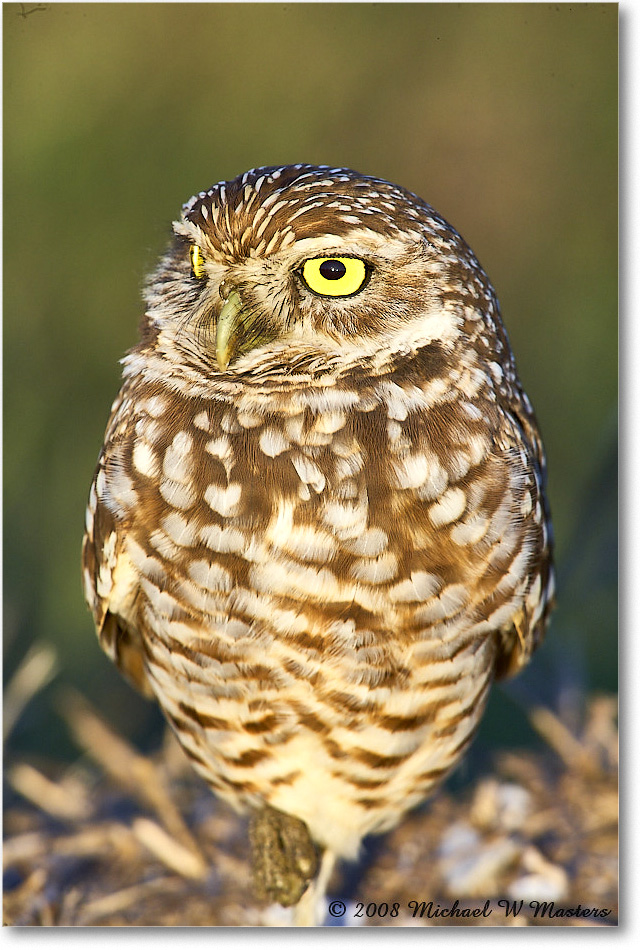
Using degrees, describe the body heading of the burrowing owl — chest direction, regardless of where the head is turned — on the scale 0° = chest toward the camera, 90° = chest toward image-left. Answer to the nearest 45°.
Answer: approximately 0°
